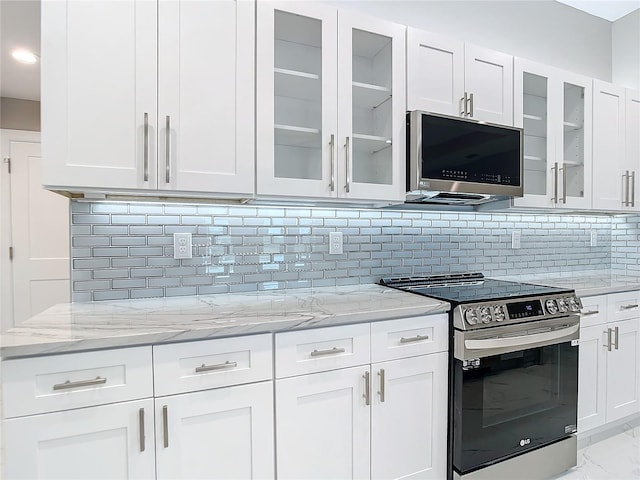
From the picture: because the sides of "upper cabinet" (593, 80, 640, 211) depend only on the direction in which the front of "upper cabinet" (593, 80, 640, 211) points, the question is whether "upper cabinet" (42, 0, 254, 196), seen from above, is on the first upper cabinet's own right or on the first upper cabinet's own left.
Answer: on the first upper cabinet's own right

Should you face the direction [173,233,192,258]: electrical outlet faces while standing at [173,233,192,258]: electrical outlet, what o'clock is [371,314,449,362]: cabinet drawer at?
The cabinet drawer is roughly at 10 o'clock from the electrical outlet.

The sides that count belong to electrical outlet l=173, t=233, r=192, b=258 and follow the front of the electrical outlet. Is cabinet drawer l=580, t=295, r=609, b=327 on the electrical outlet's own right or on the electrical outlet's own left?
on the electrical outlet's own left

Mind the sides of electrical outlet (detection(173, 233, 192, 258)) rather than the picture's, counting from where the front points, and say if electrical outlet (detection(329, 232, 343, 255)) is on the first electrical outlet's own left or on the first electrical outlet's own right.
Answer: on the first electrical outlet's own left

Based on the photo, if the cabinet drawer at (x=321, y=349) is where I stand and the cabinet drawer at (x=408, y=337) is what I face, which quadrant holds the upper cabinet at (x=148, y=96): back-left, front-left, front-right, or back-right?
back-left

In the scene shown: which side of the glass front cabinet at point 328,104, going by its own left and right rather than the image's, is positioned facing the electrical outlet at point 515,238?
left

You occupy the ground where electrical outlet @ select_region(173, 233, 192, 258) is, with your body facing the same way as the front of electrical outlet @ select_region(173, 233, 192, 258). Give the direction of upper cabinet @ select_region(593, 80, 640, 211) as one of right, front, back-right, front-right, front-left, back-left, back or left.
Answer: left

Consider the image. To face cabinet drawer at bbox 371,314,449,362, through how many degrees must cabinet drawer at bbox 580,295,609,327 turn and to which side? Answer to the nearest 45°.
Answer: approximately 90° to its right

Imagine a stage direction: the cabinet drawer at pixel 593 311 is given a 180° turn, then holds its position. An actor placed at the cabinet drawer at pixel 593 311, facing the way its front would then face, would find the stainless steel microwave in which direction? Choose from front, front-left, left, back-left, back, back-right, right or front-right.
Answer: left

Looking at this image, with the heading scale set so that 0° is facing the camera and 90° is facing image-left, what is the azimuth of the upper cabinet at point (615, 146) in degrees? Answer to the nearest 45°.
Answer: approximately 315°
